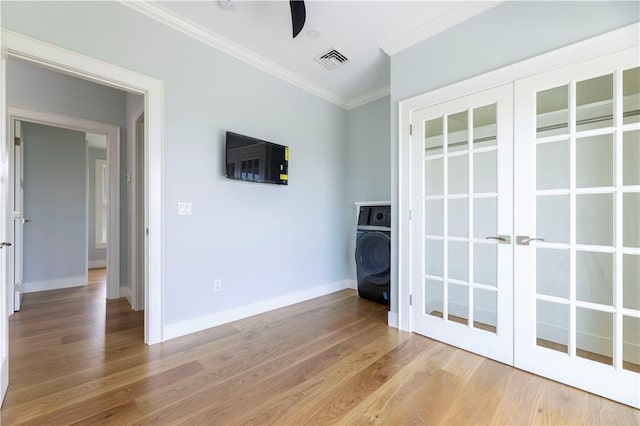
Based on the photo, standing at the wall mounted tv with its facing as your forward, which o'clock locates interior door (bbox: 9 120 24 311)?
The interior door is roughly at 5 o'clock from the wall mounted tv.

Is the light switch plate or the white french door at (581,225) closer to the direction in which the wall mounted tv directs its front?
the white french door

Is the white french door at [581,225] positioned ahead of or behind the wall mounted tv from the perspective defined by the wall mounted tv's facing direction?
ahead

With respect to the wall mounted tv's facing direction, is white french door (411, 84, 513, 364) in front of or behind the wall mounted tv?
in front

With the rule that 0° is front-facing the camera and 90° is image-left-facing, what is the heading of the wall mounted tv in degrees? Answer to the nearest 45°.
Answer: approximately 315°
